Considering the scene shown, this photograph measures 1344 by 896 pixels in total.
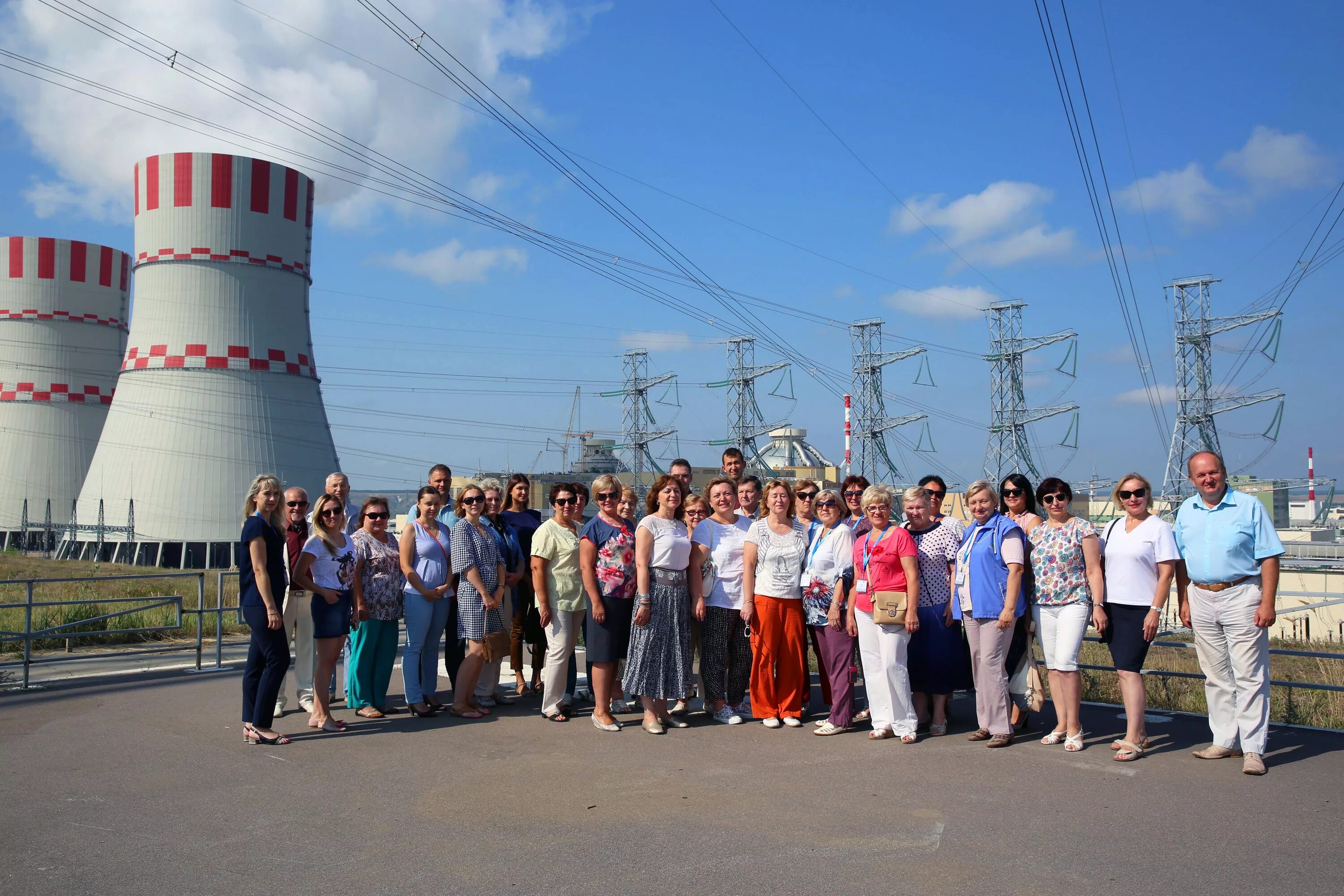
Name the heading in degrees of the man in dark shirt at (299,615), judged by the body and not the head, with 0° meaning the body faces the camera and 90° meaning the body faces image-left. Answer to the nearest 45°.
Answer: approximately 0°

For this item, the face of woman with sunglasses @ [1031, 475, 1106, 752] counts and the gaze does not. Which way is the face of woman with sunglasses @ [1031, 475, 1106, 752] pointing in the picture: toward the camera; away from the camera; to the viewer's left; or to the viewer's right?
toward the camera

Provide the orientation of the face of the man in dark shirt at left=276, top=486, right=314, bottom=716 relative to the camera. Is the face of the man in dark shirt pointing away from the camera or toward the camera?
toward the camera

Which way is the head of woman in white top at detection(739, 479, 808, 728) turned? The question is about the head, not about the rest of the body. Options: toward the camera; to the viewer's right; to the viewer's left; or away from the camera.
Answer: toward the camera

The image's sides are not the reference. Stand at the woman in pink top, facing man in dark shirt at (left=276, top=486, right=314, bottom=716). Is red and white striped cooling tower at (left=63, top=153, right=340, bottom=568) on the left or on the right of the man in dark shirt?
right

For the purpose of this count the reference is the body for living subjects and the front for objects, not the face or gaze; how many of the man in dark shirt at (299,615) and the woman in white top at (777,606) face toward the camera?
2

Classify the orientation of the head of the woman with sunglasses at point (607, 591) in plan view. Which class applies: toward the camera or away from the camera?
toward the camera

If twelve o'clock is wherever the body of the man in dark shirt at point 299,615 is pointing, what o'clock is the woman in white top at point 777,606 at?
The woman in white top is roughly at 10 o'clock from the man in dark shirt.

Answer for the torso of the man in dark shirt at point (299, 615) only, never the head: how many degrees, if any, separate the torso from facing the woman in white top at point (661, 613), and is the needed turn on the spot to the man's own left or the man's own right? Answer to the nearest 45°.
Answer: approximately 45° to the man's own left

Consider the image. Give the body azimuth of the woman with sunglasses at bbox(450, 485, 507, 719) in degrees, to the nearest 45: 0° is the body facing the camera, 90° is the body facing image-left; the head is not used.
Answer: approximately 315°

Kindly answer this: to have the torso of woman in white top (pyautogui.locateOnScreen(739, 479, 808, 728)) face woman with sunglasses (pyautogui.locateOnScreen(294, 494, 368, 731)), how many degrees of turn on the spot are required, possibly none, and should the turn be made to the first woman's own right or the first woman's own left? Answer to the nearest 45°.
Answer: approximately 90° to the first woman's own right

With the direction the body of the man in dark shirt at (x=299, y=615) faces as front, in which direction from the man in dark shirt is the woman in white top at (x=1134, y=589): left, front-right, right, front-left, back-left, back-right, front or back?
front-left

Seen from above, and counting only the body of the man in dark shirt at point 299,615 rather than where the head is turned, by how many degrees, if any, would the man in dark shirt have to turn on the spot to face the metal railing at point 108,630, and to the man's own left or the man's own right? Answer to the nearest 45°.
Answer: approximately 135° to the man's own right

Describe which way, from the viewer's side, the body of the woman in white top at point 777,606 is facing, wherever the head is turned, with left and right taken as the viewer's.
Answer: facing the viewer

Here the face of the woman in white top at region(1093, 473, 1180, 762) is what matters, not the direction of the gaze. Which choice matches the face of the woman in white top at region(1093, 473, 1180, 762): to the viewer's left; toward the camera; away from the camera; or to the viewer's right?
toward the camera
